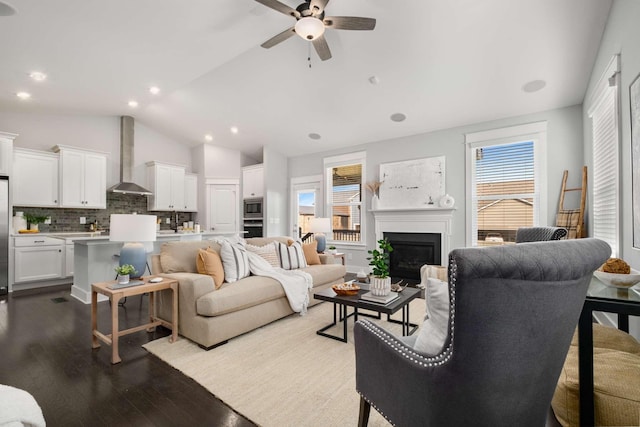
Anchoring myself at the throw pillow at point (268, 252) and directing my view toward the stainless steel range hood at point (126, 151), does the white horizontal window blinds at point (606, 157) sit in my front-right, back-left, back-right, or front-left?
back-right

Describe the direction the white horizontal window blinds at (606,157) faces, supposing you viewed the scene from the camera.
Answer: facing to the left of the viewer

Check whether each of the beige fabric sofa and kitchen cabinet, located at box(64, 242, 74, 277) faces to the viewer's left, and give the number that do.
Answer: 0

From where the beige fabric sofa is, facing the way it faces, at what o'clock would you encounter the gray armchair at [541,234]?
The gray armchair is roughly at 11 o'clock from the beige fabric sofa.

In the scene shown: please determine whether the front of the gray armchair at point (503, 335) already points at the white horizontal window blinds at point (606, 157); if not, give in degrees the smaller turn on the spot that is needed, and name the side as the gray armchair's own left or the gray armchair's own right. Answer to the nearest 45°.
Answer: approximately 45° to the gray armchair's own right

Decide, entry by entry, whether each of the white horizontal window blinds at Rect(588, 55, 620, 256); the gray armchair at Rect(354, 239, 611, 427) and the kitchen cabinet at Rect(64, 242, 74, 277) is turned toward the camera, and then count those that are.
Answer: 1

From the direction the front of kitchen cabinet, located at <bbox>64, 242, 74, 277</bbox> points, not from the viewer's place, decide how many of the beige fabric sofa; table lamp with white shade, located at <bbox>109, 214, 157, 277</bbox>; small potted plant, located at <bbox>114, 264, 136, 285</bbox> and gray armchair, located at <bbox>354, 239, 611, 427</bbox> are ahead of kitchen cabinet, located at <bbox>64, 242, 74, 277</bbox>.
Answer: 4

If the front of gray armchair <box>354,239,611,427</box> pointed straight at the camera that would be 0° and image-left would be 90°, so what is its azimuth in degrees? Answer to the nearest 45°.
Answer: approximately 135°

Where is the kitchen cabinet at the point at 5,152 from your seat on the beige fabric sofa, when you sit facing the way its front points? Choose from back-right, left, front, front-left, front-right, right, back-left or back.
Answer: back

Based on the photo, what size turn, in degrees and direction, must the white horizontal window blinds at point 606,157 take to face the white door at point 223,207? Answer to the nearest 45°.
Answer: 0° — it already faces it

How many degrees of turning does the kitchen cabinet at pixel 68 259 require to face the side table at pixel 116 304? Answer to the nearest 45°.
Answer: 0° — it already faces it

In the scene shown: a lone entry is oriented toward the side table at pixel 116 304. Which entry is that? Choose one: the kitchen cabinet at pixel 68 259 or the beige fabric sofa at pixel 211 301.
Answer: the kitchen cabinet

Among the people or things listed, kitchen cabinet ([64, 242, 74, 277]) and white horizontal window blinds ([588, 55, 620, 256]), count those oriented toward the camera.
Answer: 1
